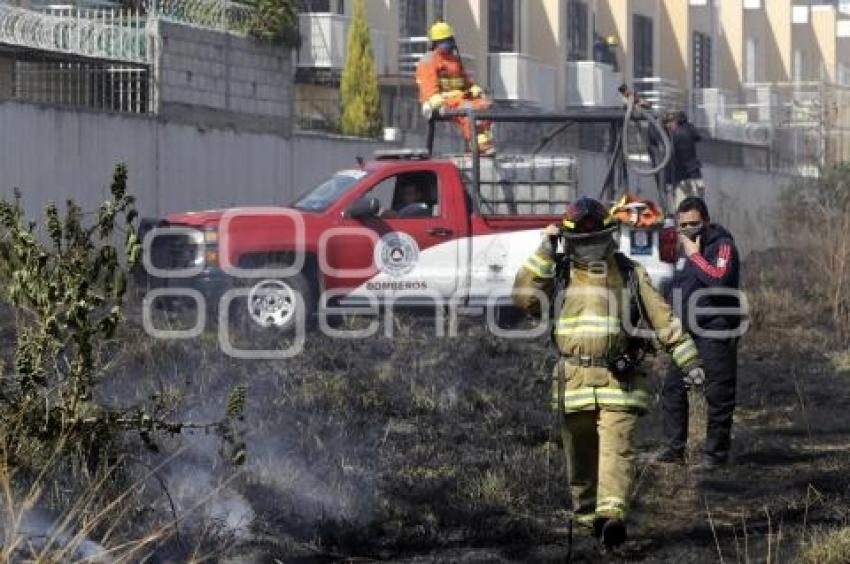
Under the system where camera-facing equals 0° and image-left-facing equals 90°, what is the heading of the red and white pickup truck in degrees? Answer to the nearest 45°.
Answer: approximately 45°

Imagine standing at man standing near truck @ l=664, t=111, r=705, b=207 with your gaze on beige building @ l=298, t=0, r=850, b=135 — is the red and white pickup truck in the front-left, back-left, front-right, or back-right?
back-left

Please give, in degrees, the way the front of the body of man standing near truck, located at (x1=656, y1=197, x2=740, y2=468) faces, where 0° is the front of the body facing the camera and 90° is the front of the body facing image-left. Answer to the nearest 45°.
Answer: approximately 45°

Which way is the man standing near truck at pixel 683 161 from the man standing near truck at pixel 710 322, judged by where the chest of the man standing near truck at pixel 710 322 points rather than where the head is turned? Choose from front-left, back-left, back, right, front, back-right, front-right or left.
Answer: back-right

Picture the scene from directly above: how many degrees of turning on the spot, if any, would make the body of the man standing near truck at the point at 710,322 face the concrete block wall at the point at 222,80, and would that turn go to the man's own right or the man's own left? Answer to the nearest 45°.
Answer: approximately 90° to the man's own right

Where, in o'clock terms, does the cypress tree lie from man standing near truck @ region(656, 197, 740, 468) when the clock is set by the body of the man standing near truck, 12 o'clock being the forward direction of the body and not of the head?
The cypress tree is roughly at 4 o'clock from the man standing near truck.

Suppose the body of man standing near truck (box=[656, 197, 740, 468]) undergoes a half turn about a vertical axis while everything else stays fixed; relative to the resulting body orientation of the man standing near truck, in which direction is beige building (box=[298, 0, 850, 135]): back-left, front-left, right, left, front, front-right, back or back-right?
front-left

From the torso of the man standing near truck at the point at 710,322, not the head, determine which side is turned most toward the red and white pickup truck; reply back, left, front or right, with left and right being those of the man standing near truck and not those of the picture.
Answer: right

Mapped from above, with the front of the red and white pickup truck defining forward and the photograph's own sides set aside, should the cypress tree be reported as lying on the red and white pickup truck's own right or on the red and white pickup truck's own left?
on the red and white pickup truck's own right
